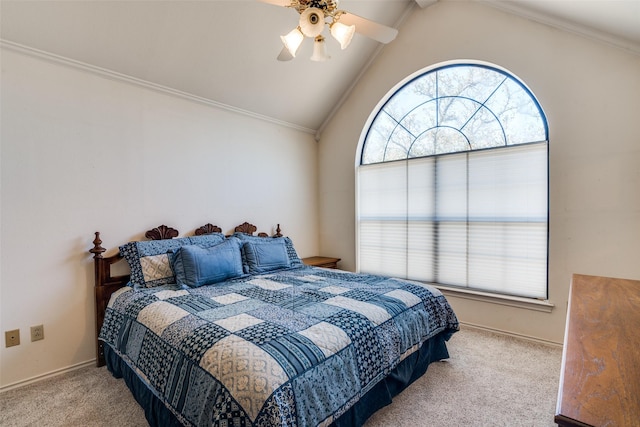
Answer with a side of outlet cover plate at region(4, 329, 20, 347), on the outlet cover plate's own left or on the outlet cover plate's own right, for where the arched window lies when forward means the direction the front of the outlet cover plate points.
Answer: on the outlet cover plate's own left

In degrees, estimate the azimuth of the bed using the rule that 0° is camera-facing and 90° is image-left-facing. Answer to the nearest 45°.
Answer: approximately 315°

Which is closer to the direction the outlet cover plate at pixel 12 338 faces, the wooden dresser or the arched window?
the wooden dresser

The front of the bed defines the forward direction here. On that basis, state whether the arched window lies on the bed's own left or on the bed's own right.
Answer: on the bed's own left

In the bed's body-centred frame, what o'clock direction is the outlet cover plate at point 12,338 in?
The outlet cover plate is roughly at 5 o'clock from the bed.

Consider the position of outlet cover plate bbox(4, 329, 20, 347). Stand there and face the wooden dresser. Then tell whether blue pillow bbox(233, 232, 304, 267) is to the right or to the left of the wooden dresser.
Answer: left

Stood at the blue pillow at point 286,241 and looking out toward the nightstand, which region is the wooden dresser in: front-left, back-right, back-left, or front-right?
back-right
